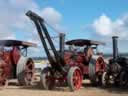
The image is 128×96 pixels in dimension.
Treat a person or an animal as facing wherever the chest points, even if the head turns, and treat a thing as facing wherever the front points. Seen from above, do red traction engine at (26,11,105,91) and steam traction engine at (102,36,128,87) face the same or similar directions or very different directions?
same or similar directions

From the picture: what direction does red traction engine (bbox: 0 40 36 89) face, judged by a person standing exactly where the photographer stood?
facing the viewer and to the left of the viewer

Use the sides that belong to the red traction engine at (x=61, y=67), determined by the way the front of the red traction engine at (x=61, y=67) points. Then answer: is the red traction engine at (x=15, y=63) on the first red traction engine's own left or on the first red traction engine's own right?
on the first red traction engine's own right

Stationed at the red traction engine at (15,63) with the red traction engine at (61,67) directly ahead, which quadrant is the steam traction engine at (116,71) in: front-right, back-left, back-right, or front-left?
front-left

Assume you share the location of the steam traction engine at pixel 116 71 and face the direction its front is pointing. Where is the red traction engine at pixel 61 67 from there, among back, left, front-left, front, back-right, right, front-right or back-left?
front

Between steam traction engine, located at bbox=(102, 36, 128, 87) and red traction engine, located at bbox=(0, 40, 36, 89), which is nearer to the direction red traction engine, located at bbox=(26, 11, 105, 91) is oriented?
the red traction engine

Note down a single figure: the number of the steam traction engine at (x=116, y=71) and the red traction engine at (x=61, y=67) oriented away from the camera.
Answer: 0

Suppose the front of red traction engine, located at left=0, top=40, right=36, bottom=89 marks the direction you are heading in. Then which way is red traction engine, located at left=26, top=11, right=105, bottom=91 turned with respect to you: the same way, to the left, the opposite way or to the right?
the same way

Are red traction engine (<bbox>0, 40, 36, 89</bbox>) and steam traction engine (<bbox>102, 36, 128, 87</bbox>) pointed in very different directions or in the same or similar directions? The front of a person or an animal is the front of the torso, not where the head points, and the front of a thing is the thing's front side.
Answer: same or similar directions

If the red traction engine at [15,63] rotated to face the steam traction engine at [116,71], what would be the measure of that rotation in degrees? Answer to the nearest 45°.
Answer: approximately 135° to its left

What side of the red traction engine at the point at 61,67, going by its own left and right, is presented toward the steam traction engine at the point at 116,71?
back

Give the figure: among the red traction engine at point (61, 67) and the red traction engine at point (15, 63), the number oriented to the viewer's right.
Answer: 0

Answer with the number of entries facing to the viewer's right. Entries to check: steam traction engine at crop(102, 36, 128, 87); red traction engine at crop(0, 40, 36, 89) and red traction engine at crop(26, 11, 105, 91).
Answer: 0
